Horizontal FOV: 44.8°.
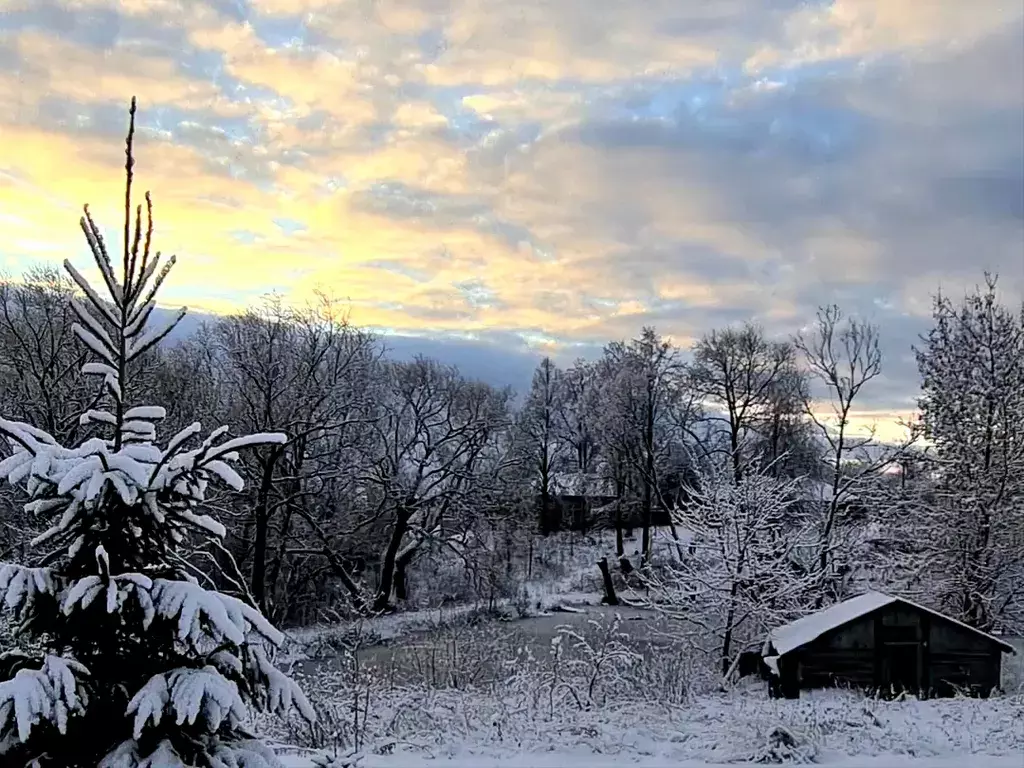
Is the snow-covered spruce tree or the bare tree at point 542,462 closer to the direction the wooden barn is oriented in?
the snow-covered spruce tree

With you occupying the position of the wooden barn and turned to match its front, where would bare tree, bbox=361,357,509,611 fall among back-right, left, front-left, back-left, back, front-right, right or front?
back-right

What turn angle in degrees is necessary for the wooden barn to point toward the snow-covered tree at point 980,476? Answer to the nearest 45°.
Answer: approximately 180°

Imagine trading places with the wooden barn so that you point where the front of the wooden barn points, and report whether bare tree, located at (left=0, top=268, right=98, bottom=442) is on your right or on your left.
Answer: on your right

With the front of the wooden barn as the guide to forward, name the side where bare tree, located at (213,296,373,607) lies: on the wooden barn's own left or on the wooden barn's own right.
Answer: on the wooden barn's own right

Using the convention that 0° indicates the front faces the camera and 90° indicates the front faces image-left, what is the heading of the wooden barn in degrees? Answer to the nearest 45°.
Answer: approximately 0°

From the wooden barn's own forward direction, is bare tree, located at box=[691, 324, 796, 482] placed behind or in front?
behind
